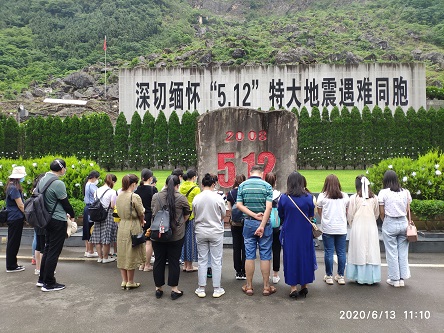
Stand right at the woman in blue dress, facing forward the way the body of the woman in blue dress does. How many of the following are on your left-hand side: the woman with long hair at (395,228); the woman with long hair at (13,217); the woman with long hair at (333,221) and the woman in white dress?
1

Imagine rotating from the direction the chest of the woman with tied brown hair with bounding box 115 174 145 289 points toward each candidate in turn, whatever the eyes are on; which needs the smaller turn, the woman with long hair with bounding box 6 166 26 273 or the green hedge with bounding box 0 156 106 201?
the green hedge

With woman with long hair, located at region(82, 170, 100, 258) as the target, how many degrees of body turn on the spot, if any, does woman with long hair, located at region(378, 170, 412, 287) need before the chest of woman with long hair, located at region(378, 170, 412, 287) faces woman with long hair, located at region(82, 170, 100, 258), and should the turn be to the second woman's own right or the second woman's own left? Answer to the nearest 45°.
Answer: approximately 90° to the second woman's own left

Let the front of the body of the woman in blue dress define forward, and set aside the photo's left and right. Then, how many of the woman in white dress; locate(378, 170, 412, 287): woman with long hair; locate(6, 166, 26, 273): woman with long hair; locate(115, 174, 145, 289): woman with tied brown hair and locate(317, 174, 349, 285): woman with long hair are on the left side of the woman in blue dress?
2

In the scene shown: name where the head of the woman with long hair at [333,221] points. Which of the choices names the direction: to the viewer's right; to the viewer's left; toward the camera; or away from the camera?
away from the camera

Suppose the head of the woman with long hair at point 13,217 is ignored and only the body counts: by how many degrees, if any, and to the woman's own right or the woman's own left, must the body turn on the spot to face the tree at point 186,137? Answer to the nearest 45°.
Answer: approximately 45° to the woman's own left

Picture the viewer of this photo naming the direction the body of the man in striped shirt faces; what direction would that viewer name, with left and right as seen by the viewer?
facing away from the viewer

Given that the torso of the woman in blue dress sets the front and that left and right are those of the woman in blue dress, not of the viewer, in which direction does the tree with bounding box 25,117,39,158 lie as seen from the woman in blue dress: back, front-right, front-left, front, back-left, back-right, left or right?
front-left

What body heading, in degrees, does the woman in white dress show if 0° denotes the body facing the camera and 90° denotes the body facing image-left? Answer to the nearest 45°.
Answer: approximately 180°

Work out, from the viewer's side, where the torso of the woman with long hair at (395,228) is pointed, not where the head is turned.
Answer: away from the camera

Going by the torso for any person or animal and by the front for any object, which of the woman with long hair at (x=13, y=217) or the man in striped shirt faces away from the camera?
the man in striped shirt

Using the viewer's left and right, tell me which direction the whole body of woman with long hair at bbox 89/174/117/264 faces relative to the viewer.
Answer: facing away from the viewer and to the right of the viewer

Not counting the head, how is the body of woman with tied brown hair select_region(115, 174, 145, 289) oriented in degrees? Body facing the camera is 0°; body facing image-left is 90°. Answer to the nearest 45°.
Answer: approximately 225°

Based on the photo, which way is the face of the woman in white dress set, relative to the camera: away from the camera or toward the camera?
away from the camera

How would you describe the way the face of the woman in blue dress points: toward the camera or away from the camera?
away from the camera
